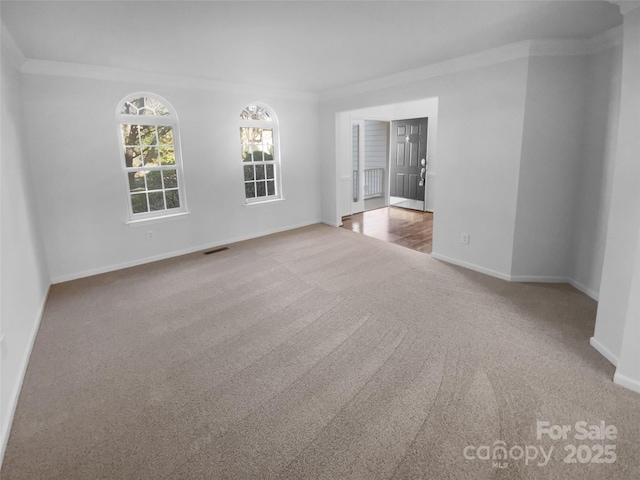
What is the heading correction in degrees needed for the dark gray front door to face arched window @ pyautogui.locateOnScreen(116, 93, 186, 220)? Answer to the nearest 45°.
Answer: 0° — it already faces it

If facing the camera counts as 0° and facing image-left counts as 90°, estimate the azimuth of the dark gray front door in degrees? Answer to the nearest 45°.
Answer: approximately 45°
